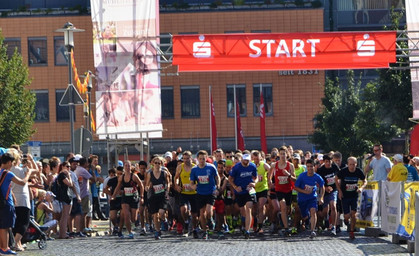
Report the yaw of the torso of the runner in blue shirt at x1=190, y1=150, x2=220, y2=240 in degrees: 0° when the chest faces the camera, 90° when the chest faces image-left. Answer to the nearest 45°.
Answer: approximately 0°

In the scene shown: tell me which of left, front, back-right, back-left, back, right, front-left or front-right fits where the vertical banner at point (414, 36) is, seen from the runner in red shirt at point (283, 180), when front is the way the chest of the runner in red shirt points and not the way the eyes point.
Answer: back-left

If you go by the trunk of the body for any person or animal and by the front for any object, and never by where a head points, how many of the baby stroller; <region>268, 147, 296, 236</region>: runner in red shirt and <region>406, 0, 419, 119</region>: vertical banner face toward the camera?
2

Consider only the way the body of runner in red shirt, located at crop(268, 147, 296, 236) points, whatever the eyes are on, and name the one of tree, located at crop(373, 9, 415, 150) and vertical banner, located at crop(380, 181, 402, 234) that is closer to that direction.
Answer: the vertical banner

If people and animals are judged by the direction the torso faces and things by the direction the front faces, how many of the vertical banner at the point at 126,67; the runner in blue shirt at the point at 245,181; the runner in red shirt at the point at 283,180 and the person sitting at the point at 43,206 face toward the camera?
3

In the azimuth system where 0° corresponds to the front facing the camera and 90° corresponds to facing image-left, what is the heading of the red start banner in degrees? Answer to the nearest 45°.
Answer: approximately 0°
